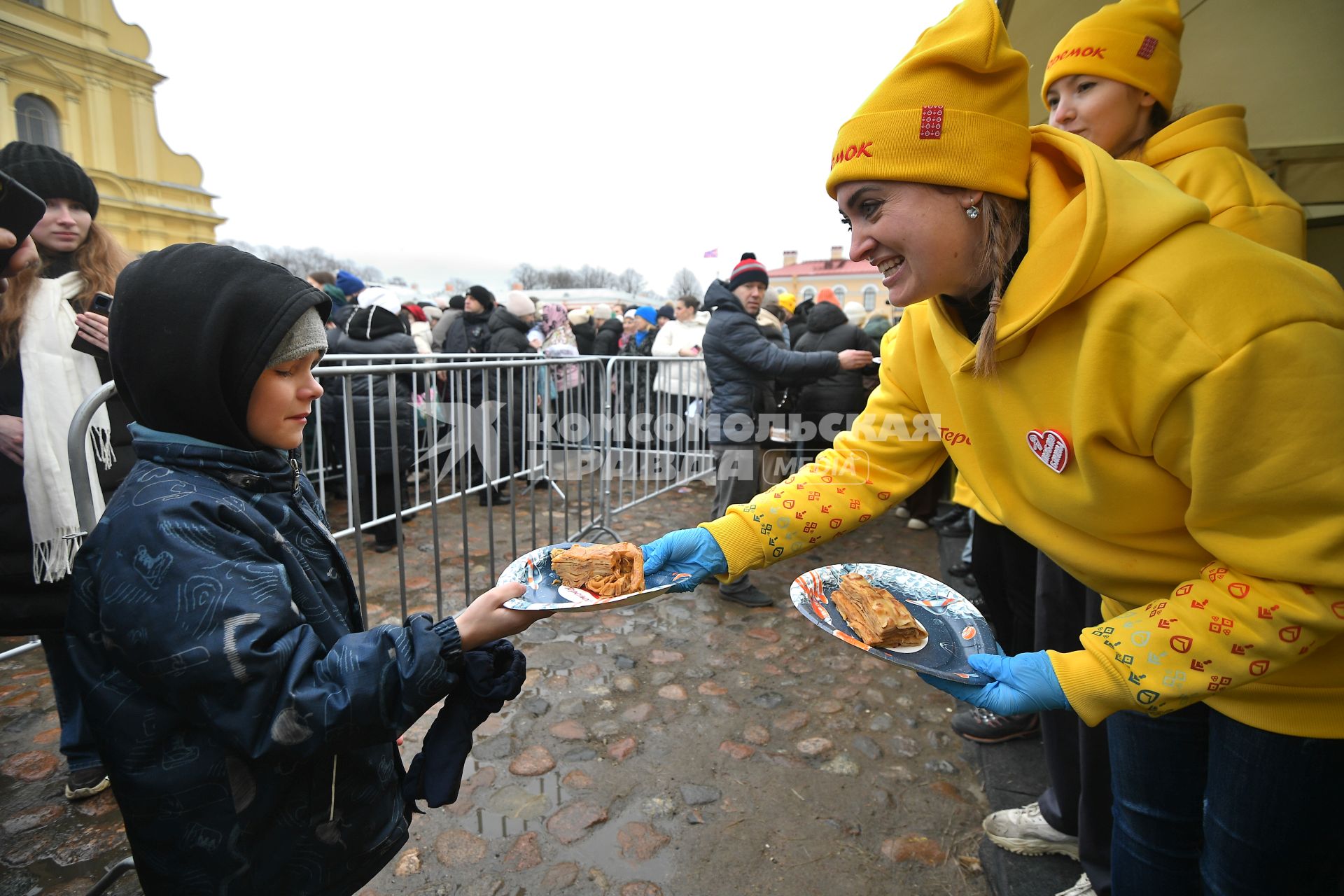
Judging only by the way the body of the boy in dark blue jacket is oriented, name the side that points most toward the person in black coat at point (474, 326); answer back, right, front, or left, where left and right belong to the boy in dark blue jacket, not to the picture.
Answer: left

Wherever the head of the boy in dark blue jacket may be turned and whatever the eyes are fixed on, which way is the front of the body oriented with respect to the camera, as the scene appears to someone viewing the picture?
to the viewer's right

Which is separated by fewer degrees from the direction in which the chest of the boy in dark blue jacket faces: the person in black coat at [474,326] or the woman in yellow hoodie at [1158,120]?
the woman in yellow hoodie

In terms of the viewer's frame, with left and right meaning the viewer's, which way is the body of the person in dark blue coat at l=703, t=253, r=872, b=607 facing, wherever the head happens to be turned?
facing to the right of the viewer

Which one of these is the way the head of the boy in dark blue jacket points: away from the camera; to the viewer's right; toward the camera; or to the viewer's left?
to the viewer's right

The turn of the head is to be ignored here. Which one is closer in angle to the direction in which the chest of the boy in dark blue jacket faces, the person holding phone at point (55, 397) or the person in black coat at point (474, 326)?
the person in black coat

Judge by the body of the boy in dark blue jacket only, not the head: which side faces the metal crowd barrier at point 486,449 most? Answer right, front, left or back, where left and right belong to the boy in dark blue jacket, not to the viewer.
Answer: left

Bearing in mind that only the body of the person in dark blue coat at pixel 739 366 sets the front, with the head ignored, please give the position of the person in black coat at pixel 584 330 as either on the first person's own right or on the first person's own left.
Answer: on the first person's own left

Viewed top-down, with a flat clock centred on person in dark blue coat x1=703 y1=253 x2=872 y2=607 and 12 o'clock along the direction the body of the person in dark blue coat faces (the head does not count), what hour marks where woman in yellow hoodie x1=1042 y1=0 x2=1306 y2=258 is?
The woman in yellow hoodie is roughly at 2 o'clock from the person in dark blue coat.

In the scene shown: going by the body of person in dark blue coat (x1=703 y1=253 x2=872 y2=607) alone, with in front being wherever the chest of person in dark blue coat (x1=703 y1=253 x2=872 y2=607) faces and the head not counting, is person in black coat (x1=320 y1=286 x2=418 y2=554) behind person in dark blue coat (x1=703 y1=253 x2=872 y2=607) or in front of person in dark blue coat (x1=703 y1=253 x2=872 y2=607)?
behind

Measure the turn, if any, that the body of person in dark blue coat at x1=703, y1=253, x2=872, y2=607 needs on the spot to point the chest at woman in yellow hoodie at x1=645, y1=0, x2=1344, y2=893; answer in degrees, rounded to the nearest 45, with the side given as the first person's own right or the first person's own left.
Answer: approximately 90° to the first person's own right

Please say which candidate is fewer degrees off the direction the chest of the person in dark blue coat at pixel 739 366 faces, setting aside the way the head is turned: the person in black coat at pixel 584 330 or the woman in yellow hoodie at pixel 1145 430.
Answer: the woman in yellow hoodie
